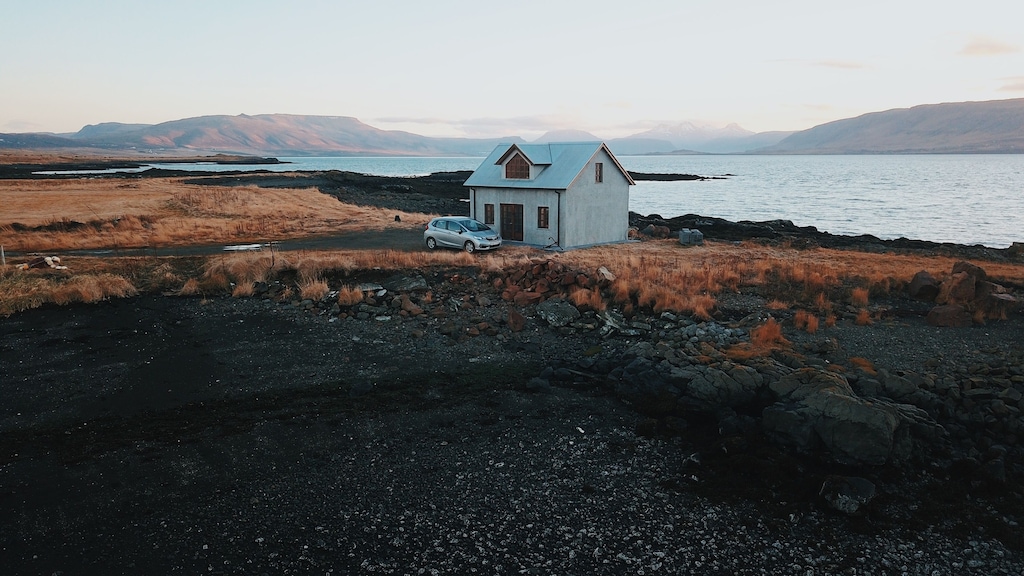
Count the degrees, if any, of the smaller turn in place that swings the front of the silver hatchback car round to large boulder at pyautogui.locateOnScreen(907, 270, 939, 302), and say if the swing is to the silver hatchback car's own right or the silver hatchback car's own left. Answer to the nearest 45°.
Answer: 0° — it already faces it

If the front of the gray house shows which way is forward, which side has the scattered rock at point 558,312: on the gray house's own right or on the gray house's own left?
on the gray house's own left

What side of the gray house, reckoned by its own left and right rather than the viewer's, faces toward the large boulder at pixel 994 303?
left

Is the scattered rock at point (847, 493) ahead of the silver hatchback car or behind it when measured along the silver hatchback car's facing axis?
ahead

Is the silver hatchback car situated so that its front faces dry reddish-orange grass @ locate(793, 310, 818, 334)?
yes

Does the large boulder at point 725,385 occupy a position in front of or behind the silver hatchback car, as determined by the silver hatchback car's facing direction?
in front

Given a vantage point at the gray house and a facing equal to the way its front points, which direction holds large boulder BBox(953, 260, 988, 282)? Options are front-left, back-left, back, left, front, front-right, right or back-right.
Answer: left

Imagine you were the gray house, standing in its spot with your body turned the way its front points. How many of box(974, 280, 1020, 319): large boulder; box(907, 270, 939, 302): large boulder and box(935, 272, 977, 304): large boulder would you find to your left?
3

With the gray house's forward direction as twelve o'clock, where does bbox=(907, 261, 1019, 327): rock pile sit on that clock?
The rock pile is roughly at 9 o'clock from the gray house.

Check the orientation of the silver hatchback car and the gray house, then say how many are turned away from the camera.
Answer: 0

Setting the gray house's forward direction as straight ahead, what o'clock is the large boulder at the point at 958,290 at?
The large boulder is roughly at 9 o'clock from the gray house.

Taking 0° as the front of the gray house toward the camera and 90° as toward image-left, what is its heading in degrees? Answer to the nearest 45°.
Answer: approximately 45°

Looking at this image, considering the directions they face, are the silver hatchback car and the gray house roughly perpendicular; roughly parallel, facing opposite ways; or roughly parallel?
roughly perpendicular

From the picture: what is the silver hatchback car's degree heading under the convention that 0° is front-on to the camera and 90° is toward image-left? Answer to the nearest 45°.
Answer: approximately 315°
